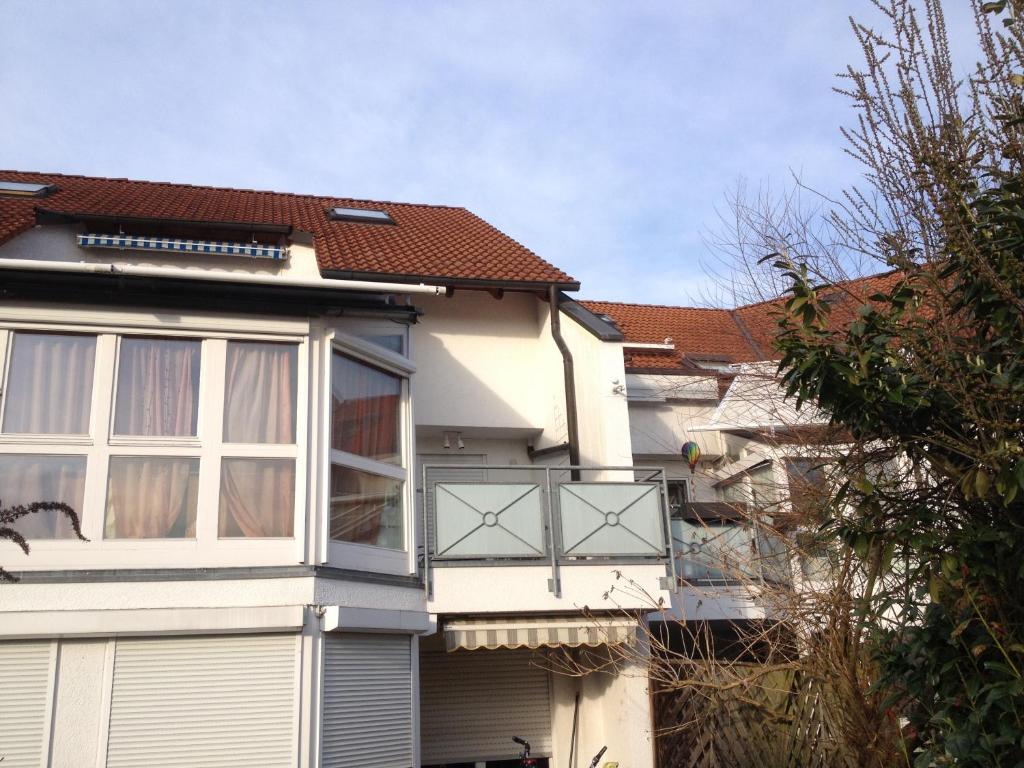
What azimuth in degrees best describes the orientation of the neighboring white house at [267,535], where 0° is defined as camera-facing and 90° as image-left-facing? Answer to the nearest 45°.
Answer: approximately 0°

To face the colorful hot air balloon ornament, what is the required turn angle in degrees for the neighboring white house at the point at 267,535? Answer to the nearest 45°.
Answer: approximately 135° to its left

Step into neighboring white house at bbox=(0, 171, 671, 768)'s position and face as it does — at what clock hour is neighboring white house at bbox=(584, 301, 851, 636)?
neighboring white house at bbox=(584, 301, 851, 636) is roughly at 8 o'clock from neighboring white house at bbox=(0, 171, 671, 768).
